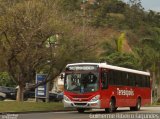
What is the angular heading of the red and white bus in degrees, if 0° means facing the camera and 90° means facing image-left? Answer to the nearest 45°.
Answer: approximately 45°

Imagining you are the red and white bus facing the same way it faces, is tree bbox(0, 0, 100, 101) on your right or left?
on your right
